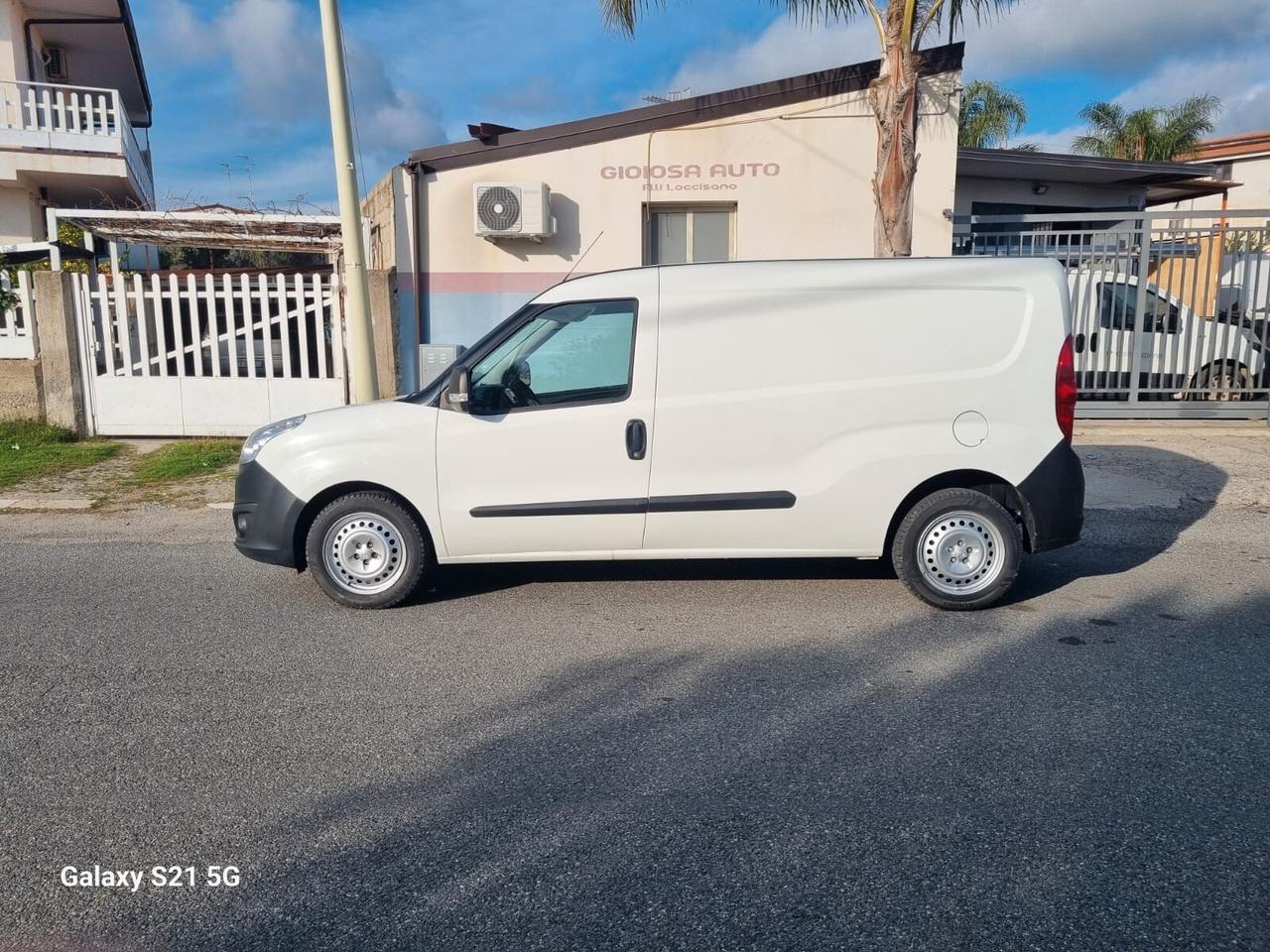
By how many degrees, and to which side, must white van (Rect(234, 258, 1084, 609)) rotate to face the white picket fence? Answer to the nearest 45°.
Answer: approximately 45° to its right

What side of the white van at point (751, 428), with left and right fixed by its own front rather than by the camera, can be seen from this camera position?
left

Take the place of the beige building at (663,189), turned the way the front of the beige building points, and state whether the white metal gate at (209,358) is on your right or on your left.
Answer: on your right

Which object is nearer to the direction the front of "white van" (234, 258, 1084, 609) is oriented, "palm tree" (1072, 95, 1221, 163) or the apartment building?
the apartment building

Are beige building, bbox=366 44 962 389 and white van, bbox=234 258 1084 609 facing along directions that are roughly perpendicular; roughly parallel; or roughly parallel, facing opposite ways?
roughly perpendicular

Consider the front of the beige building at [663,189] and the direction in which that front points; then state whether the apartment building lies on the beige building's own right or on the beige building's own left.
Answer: on the beige building's own right

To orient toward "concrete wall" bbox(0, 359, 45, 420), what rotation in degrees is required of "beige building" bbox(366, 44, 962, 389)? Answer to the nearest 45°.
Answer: approximately 90° to its right

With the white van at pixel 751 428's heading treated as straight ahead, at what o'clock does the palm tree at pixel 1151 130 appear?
The palm tree is roughly at 4 o'clock from the white van.
